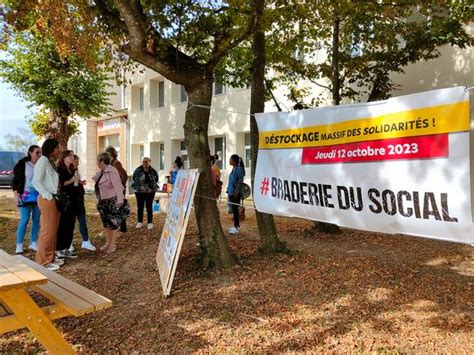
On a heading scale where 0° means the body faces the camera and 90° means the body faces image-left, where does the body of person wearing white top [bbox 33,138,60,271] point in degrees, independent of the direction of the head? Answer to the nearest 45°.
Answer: approximately 270°

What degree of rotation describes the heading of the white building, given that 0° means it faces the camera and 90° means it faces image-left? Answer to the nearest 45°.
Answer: approximately 45°

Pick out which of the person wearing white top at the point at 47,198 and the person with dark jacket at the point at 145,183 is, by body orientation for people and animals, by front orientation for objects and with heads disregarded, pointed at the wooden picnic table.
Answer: the person with dark jacket

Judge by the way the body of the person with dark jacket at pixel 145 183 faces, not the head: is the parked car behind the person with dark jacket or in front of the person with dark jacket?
behind

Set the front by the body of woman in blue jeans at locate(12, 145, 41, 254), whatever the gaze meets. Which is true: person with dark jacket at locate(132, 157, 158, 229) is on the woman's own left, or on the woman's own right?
on the woman's own left

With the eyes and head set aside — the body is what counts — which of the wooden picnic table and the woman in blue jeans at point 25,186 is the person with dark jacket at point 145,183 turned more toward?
the wooden picnic table

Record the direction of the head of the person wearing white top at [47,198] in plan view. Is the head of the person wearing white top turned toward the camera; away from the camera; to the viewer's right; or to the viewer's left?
to the viewer's right

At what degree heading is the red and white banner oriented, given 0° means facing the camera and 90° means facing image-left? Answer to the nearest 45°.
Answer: approximately 45°
